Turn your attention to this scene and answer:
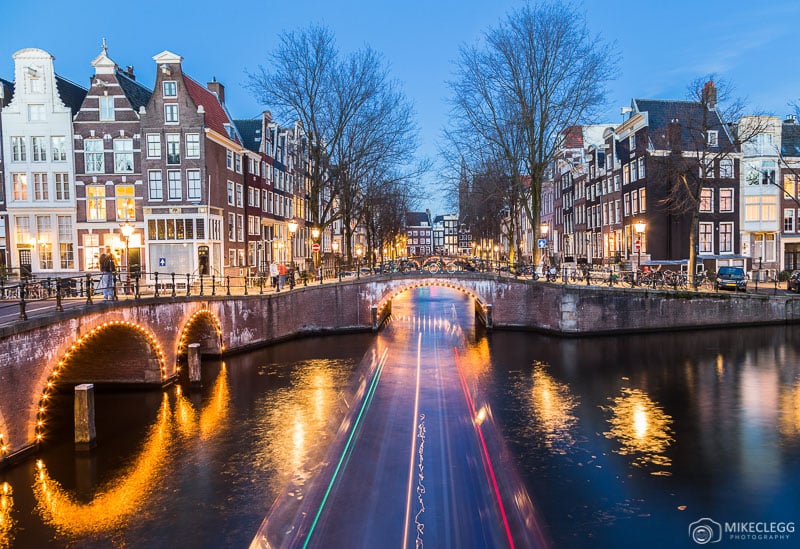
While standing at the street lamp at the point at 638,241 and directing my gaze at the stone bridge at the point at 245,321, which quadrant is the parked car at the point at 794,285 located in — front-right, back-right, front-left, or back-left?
back-left

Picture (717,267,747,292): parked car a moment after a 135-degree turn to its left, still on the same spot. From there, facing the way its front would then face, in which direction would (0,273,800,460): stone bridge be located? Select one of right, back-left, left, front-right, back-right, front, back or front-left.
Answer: back

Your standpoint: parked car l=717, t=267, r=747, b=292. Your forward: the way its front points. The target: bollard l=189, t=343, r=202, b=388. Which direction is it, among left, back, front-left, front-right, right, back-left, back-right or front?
front-right

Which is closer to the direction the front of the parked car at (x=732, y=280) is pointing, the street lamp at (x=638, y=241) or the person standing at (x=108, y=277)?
the person standing

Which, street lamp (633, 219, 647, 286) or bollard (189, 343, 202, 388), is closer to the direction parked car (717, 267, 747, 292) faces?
the bollard

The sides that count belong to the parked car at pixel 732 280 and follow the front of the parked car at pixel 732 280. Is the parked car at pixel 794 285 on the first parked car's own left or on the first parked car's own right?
on the first parked car's own left

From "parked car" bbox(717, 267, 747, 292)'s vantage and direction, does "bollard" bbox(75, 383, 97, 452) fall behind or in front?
in front

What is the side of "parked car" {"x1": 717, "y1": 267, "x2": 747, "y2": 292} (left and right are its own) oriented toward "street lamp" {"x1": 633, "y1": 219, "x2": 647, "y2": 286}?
right

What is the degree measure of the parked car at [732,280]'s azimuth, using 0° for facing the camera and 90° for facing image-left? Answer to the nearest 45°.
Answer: approximately 0°

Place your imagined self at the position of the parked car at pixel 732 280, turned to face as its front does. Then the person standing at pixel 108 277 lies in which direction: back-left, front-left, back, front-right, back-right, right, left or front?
front-right
